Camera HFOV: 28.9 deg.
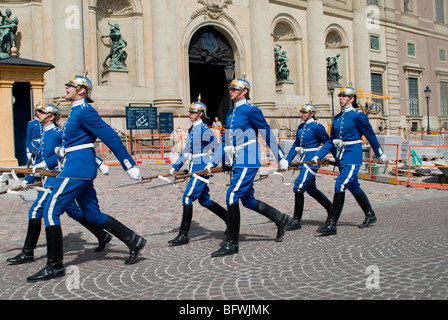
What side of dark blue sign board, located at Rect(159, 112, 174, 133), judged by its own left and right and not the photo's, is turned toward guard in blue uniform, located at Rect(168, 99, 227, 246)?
front

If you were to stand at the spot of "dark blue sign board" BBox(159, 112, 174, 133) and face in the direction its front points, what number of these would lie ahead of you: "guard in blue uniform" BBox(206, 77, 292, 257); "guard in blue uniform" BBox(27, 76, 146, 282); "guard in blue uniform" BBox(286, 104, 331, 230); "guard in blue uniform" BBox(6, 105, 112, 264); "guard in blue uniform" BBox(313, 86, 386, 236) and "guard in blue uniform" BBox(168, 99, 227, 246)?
6

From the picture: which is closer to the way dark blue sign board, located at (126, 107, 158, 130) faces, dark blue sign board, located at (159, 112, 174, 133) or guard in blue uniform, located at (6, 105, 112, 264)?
the guard in blue uniform

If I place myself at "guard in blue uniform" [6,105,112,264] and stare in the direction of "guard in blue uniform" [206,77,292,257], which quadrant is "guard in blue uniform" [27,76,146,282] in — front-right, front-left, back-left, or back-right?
front-right

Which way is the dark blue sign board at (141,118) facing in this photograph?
toward the camera

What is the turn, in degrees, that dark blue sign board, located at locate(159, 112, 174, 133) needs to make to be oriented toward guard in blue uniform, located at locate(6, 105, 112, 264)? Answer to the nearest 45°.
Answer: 0° — it already faces them

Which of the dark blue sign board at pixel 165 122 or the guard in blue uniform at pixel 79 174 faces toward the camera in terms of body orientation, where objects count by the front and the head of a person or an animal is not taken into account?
the dark blue sign board

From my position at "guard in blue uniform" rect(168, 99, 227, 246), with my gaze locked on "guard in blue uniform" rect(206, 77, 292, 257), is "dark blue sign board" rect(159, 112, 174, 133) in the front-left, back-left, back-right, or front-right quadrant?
back-left
